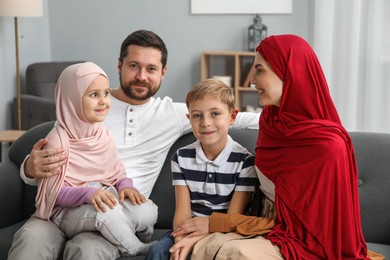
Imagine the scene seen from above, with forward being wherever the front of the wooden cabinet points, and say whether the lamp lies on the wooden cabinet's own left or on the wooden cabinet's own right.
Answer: on the wooden cabinet's own right

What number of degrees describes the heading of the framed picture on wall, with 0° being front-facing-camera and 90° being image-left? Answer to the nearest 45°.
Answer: approximately 0°

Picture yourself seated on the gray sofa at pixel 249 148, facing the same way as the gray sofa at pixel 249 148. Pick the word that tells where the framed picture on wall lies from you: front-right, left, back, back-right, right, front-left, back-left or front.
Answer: back

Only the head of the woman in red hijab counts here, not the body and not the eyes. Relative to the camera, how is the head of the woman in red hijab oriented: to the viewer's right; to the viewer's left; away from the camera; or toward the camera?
to the viewer's left

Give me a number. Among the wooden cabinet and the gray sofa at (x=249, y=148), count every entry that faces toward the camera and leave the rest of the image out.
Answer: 2

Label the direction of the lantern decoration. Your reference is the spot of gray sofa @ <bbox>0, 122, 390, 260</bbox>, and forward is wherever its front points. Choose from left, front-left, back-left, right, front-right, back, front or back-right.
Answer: back

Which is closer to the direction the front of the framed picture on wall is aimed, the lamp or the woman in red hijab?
the woman in red hijab

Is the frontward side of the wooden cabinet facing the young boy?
yes

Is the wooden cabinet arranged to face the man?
yes
